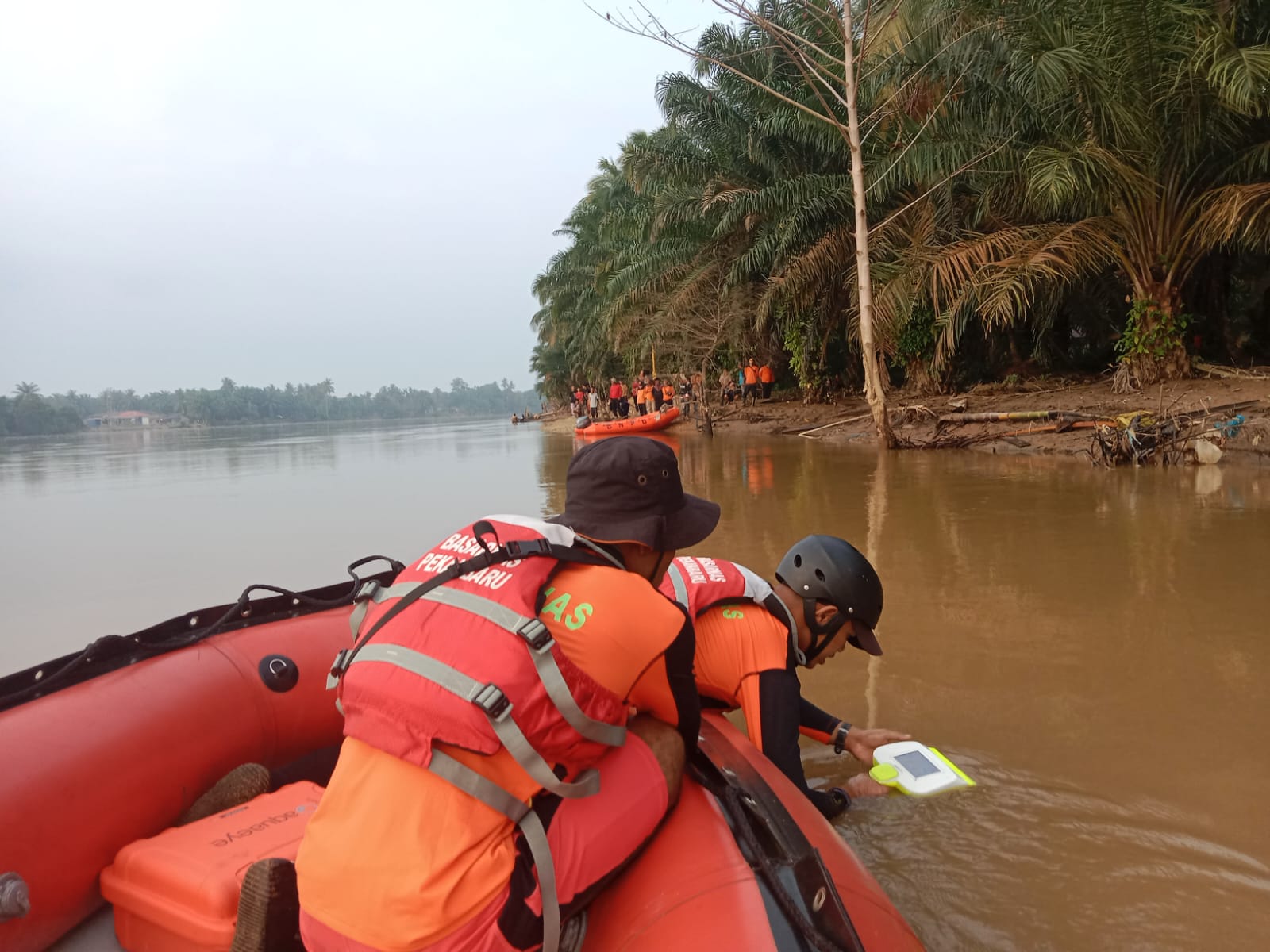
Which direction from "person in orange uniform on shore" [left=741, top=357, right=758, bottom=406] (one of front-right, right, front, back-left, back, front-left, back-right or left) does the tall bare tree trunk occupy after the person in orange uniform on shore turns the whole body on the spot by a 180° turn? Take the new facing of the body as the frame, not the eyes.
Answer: back

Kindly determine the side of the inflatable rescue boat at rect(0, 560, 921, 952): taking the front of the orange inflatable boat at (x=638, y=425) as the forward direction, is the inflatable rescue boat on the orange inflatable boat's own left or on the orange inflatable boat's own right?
on the orange inflatable boat's own right

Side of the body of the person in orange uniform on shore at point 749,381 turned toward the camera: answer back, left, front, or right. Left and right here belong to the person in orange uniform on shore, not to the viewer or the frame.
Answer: front

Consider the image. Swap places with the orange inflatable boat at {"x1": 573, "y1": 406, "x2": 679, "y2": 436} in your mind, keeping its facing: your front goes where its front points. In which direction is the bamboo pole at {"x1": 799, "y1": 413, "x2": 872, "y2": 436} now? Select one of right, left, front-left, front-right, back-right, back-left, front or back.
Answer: front-right

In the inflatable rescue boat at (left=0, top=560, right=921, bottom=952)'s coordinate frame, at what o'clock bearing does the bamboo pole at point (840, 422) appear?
The bamboo pole is roughly at 1 o'clock from the inflatable rescue boat.

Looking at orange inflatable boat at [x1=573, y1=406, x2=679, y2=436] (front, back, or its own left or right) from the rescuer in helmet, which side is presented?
right

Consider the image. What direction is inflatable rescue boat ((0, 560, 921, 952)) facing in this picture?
away from the camera

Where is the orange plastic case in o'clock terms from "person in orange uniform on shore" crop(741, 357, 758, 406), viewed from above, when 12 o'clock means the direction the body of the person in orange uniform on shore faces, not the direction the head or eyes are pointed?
The orange plastic case is roughly at 12 o'clock from the person in orange uniform on shore.

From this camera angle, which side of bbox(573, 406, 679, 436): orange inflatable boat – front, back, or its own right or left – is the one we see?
right

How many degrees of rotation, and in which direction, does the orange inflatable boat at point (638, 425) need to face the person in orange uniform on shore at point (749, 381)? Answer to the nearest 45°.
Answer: approximately 45° to its left

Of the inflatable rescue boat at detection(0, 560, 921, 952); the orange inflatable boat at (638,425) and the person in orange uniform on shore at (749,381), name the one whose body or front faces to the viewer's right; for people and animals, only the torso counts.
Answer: the orange inflatable boat

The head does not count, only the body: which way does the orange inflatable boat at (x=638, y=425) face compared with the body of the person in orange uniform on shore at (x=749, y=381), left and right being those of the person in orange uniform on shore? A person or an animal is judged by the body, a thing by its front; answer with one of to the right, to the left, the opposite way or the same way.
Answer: to the left

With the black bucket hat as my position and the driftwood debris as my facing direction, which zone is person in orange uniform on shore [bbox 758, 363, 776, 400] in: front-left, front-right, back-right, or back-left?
front-left

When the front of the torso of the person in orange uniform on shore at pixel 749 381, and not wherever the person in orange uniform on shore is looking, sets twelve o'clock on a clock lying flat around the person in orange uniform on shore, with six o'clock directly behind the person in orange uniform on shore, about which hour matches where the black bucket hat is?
The black bucket hat is roughly at 12 o'clock from the person in orange uniform on shore.

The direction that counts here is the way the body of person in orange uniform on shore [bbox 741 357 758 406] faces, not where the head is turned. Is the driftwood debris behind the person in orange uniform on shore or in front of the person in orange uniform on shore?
in front

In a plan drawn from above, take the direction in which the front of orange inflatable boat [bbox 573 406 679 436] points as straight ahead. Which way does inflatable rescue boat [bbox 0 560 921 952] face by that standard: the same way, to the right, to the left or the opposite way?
to the left

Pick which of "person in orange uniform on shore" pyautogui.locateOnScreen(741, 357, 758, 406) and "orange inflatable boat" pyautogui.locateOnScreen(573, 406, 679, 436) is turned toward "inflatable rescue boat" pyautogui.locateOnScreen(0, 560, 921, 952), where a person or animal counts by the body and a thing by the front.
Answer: the person in orange uniform on shore

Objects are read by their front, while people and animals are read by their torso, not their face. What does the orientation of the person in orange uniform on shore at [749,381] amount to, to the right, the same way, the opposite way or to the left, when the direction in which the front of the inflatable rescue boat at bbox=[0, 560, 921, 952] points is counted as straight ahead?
the opposite way
